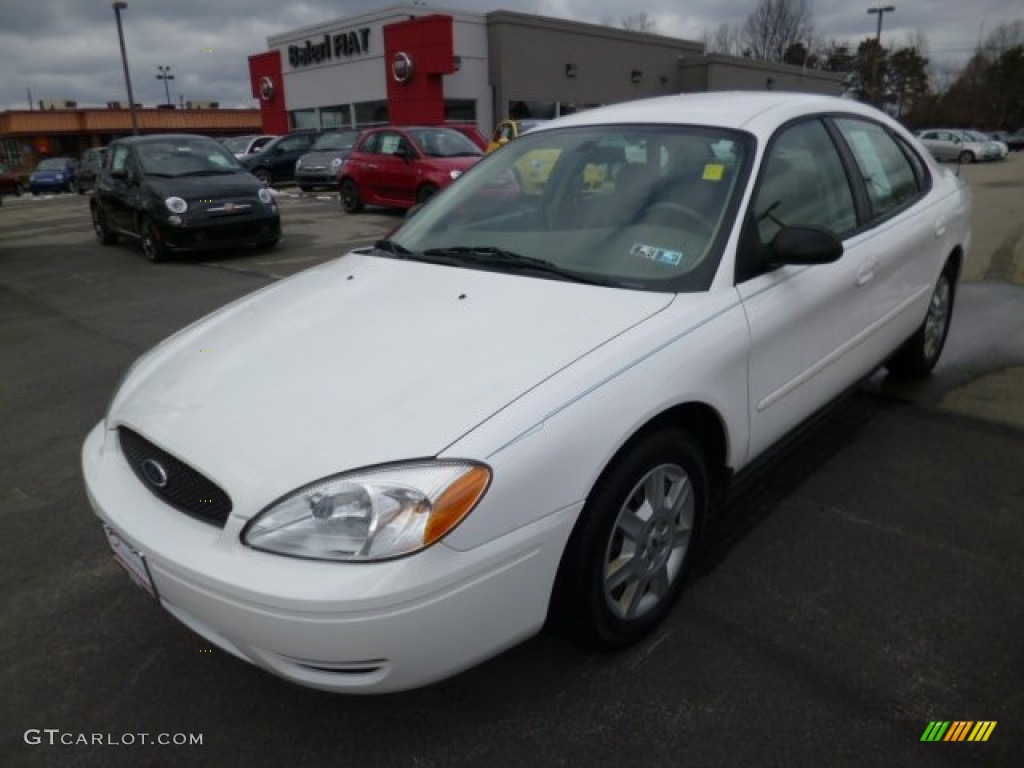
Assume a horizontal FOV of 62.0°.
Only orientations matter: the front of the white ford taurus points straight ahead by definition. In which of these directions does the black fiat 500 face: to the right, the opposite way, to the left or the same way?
to the left

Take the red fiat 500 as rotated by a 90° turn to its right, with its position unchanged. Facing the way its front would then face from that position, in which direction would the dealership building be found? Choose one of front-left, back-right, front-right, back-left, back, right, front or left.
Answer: back-right

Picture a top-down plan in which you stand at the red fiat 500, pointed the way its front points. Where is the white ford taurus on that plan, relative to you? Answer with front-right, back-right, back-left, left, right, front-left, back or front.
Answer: front-right

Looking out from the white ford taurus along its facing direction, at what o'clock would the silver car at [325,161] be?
The silver car is roughly at 4 o'clock from the white ford taurus.

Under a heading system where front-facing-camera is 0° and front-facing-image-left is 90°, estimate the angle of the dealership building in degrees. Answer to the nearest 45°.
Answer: approximately 45°

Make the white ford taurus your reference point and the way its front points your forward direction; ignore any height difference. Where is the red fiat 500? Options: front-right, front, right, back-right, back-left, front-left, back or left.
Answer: back-right

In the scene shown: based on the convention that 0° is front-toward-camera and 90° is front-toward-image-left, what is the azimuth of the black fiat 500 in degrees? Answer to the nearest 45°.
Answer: approximately 315°

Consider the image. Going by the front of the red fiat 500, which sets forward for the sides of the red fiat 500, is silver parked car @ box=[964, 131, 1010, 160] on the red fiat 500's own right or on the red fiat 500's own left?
on the red fiat 500's own left

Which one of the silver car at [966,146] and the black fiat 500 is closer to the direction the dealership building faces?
the black fiat 500

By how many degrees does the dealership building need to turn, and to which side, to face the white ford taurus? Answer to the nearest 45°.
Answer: approximately 45° to its left

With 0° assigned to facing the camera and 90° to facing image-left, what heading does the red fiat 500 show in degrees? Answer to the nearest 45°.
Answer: approximately 315°

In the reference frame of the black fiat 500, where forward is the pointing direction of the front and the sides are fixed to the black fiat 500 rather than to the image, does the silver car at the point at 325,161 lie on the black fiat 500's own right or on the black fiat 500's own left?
on the black fiat 500's own left

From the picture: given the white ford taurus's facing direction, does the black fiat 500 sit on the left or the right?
on its right
